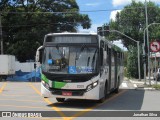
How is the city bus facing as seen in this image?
toward the camera
